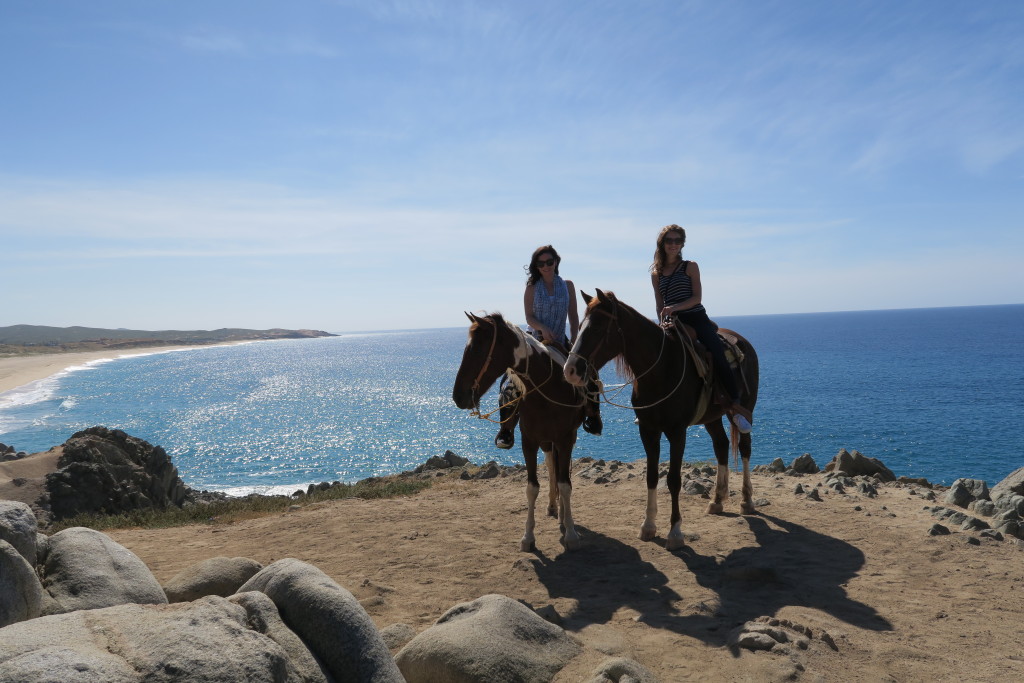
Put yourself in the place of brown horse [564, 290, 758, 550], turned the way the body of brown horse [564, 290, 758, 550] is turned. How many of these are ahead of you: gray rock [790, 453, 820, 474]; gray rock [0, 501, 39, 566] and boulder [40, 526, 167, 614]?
2

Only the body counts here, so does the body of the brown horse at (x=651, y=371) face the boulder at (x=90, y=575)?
yes

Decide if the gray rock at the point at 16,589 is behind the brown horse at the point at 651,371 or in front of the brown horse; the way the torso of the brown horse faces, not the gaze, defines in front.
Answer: in front

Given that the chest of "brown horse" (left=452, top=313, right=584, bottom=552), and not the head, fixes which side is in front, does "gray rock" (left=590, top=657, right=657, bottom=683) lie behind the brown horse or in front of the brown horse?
in front

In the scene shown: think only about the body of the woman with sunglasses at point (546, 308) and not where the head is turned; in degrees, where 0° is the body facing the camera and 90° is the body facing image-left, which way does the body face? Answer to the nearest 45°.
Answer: approximately 0°

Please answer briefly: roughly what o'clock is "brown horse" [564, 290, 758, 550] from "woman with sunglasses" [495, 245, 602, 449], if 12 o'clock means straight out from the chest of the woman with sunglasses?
The brown horse is roughly at 10 o'clock from the woman with sunglasses.

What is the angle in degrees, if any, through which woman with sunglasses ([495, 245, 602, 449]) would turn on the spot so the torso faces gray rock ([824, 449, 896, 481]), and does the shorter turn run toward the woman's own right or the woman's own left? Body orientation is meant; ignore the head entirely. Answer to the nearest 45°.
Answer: approximately 135° to the woman's own left

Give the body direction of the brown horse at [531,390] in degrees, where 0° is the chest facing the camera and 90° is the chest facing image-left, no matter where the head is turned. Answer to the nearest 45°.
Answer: approximately 0°

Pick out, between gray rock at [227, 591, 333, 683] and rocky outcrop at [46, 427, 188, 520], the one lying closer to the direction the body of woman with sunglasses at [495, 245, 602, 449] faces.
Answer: the gray rock

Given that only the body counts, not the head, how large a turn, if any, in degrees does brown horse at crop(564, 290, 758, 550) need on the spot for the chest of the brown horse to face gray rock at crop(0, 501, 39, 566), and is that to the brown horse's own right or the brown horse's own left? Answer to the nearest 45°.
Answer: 0° — it already faces it

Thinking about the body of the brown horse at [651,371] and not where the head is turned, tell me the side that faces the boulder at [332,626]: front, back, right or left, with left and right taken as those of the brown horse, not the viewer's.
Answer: front
